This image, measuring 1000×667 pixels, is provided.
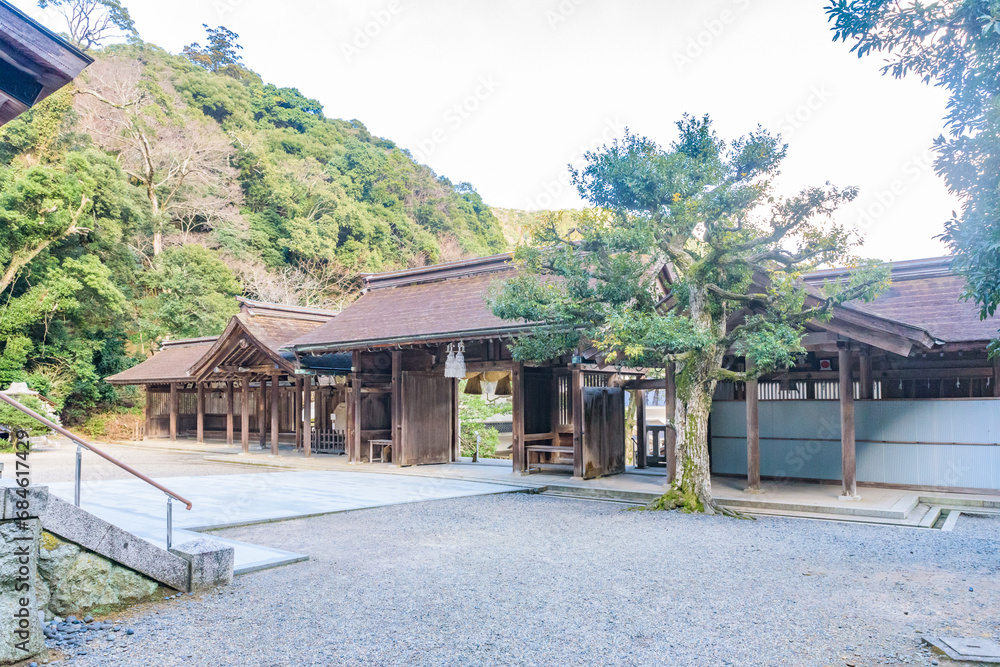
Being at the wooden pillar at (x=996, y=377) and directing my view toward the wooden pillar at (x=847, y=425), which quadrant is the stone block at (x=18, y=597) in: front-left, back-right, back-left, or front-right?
front-left

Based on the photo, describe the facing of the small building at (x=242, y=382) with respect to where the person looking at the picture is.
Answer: facing the viewer and to the left of the viewer

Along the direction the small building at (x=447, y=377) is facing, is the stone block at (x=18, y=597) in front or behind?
in front

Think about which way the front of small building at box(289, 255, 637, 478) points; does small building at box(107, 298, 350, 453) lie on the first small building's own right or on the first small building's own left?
on the first small building's own right

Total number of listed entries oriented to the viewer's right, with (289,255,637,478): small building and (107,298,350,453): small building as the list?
0

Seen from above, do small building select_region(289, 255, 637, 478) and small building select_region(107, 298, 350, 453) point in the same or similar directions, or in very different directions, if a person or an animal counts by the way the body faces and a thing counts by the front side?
same or similar directions

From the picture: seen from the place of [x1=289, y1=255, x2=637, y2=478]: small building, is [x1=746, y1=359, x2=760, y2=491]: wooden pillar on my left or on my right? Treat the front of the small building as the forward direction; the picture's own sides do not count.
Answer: on my left

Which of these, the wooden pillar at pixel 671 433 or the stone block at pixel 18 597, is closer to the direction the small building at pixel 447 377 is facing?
the stone block

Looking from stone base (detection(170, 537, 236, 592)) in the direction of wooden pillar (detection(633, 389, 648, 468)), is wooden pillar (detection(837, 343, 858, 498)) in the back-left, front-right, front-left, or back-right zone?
front-right
